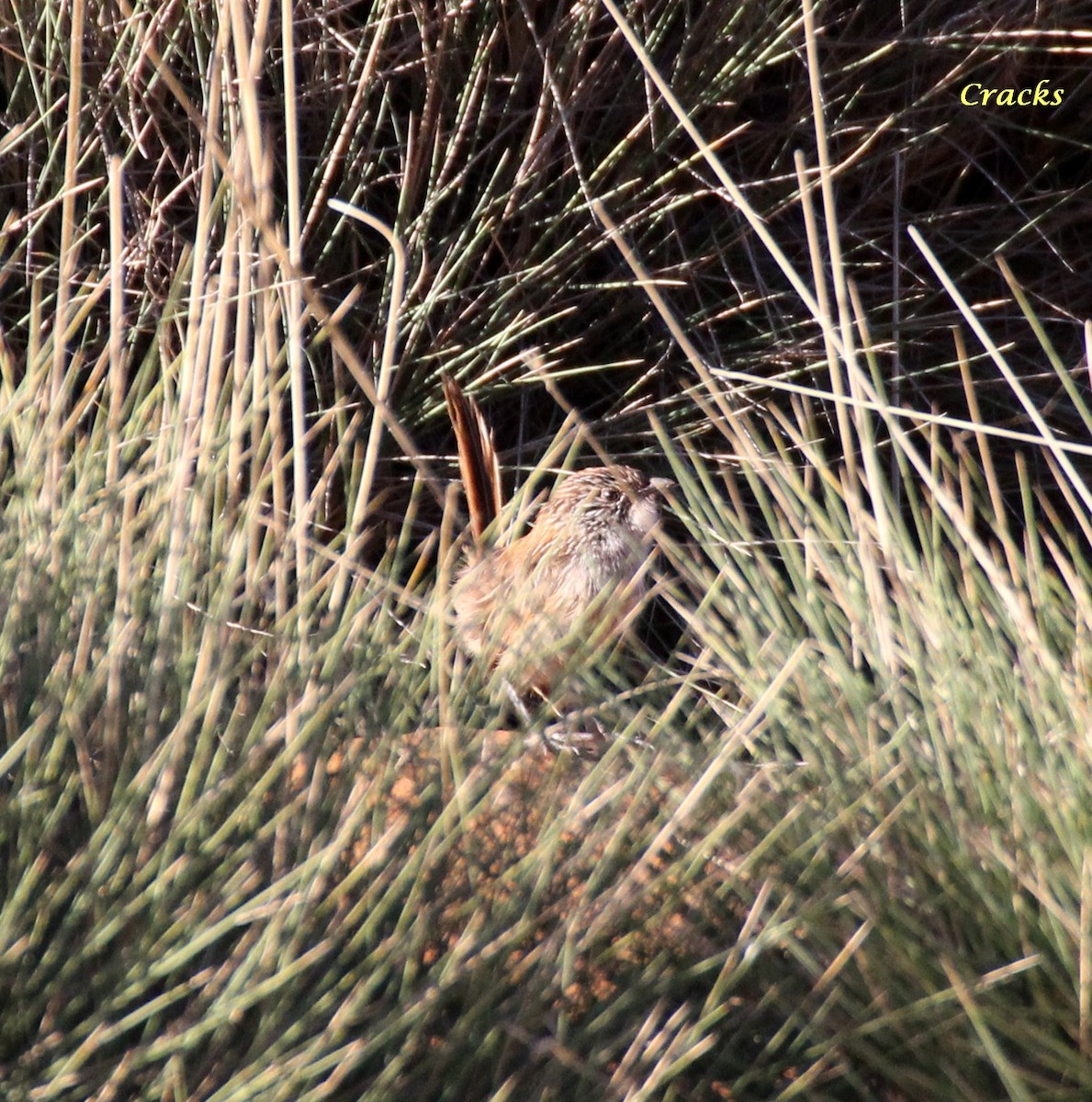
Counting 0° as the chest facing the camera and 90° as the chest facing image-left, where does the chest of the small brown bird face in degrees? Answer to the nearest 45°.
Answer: approximately 270°
